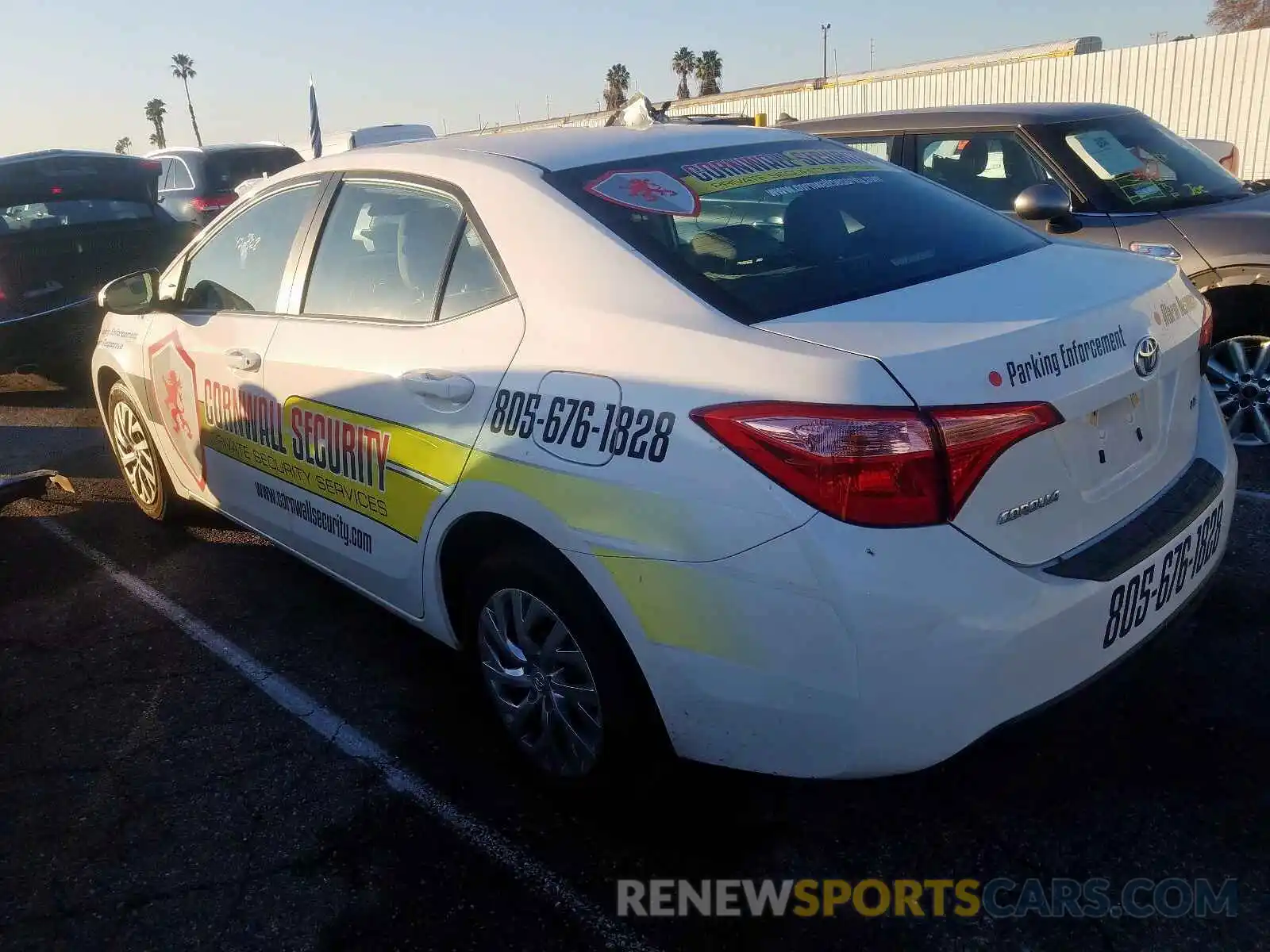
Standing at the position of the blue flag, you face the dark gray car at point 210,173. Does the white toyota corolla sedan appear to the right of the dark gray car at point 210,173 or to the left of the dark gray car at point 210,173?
left

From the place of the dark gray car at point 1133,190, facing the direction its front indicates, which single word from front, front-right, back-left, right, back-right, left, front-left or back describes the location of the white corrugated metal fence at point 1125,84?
back-left

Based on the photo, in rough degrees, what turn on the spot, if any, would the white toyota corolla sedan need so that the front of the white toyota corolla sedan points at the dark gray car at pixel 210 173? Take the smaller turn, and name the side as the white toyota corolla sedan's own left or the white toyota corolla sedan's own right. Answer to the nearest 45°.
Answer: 0° — it already faces it

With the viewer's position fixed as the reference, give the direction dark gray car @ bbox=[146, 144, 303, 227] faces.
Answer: facing away from the viewer and to the left of the viewer

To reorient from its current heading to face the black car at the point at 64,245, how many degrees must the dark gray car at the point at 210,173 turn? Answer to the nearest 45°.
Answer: approximately 135° to its left

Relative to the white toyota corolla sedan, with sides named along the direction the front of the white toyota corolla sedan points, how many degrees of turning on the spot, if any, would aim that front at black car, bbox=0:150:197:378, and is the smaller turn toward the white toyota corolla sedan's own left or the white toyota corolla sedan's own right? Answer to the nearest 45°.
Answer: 0° — it already faces it

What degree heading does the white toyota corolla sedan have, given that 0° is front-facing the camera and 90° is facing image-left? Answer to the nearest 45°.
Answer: approximately 135°

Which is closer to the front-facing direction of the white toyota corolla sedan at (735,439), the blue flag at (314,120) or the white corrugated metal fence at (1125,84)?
the blue flag

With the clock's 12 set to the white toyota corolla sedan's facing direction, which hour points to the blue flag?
The blue flag is roughly at 1 o'clock from the white toyota corolla sedan.

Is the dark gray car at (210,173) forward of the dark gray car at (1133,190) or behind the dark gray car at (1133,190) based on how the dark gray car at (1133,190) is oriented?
behind

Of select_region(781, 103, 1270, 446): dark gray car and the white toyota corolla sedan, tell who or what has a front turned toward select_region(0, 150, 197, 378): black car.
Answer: the white toyota corolla sedan
